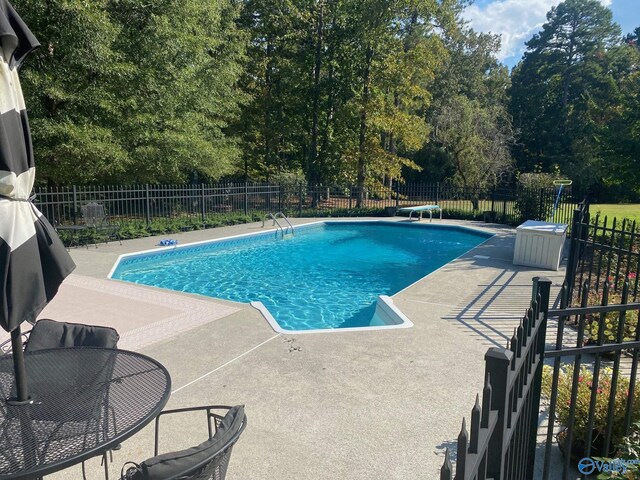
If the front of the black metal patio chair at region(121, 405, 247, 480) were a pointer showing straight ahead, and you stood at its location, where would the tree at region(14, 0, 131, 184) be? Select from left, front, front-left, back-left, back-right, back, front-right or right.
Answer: front-right

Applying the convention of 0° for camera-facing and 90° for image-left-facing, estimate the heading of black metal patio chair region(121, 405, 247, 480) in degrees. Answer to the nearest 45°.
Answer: approximately 135°

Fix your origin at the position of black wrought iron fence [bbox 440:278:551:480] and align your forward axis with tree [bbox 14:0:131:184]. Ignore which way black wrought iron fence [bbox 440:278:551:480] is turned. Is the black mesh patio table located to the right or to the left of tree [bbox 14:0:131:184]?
left

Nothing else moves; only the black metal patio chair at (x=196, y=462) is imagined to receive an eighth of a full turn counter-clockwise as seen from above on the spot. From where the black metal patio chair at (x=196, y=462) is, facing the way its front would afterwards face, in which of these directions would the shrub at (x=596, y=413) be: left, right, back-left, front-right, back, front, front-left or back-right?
back

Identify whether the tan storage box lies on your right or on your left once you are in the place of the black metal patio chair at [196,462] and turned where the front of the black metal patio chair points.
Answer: on your right

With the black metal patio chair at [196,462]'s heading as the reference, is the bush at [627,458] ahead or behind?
behind

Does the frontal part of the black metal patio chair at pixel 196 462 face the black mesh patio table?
yes

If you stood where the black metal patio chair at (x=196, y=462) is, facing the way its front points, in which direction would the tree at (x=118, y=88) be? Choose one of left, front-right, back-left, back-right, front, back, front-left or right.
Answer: front-right

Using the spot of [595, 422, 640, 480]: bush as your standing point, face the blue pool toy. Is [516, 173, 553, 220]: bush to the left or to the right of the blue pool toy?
right

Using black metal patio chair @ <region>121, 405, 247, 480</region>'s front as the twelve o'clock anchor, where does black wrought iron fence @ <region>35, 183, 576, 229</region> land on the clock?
The black wrought iron fence is roughly at 2 o'clock from the black metal patio chair.

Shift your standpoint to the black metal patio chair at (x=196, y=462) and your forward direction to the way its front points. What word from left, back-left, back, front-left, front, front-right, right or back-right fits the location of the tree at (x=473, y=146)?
right

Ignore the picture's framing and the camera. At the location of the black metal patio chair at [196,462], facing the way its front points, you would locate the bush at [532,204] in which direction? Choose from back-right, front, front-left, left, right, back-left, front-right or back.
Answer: right

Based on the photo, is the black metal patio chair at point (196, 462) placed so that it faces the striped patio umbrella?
yes

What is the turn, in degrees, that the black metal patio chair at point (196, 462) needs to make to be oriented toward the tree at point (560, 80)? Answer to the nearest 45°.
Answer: approximately 90° to its right

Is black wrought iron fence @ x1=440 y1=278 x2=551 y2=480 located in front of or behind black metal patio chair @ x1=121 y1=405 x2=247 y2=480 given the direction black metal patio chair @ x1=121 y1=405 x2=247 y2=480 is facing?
behind

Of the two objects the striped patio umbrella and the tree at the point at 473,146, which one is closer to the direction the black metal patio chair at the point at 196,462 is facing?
the striped patio umbrella
